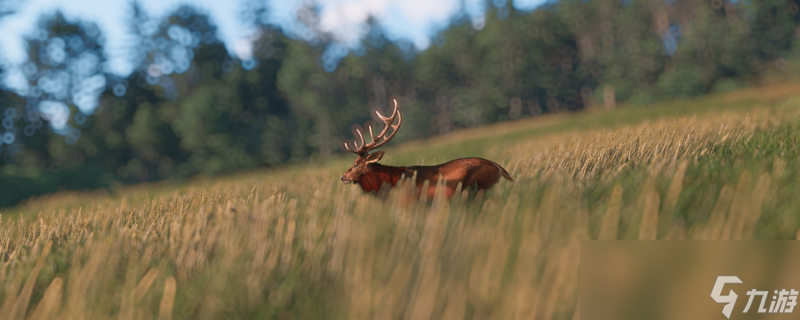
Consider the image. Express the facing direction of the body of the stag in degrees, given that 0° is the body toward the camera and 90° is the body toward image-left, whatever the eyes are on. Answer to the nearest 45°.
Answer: approximately 90°
